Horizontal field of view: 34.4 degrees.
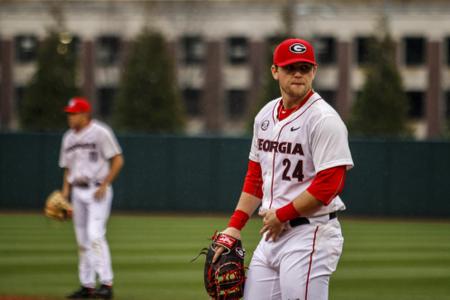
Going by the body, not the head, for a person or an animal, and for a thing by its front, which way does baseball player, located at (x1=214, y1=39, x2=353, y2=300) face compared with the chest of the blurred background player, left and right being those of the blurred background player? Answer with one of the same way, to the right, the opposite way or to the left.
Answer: the same way

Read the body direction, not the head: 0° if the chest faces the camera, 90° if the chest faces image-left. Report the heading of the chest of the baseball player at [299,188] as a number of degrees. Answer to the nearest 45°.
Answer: approximately 45°

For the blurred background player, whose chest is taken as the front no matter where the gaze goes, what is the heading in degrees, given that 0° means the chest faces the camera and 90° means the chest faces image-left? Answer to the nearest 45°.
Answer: approximately 45°

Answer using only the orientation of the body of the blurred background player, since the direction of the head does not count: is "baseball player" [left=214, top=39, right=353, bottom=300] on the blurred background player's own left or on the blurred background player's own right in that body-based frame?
on the blurred background player's own left

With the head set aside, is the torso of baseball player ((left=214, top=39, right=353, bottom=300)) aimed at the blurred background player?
no
